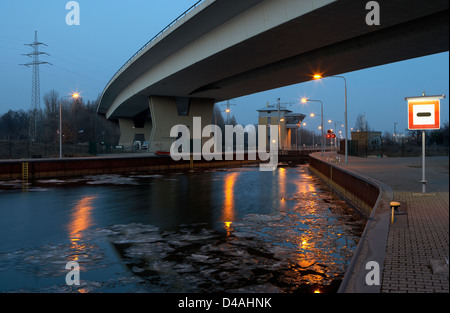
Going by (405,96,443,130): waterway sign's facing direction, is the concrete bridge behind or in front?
behind

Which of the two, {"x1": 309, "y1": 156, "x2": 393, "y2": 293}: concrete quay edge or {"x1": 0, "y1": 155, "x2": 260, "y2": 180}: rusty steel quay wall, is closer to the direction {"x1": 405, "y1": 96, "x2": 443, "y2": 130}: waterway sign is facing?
the concrete quay edge

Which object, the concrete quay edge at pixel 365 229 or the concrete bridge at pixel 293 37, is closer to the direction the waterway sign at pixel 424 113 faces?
the concrete quay edge

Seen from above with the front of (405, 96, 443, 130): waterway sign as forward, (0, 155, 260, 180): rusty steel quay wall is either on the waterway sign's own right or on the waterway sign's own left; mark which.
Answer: on the waterway sign's own right

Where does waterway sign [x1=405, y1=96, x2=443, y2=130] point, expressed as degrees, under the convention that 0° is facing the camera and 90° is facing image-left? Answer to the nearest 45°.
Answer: approximately 0°
